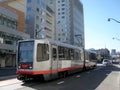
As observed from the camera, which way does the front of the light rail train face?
facing the viewer and to the left of the viewer
